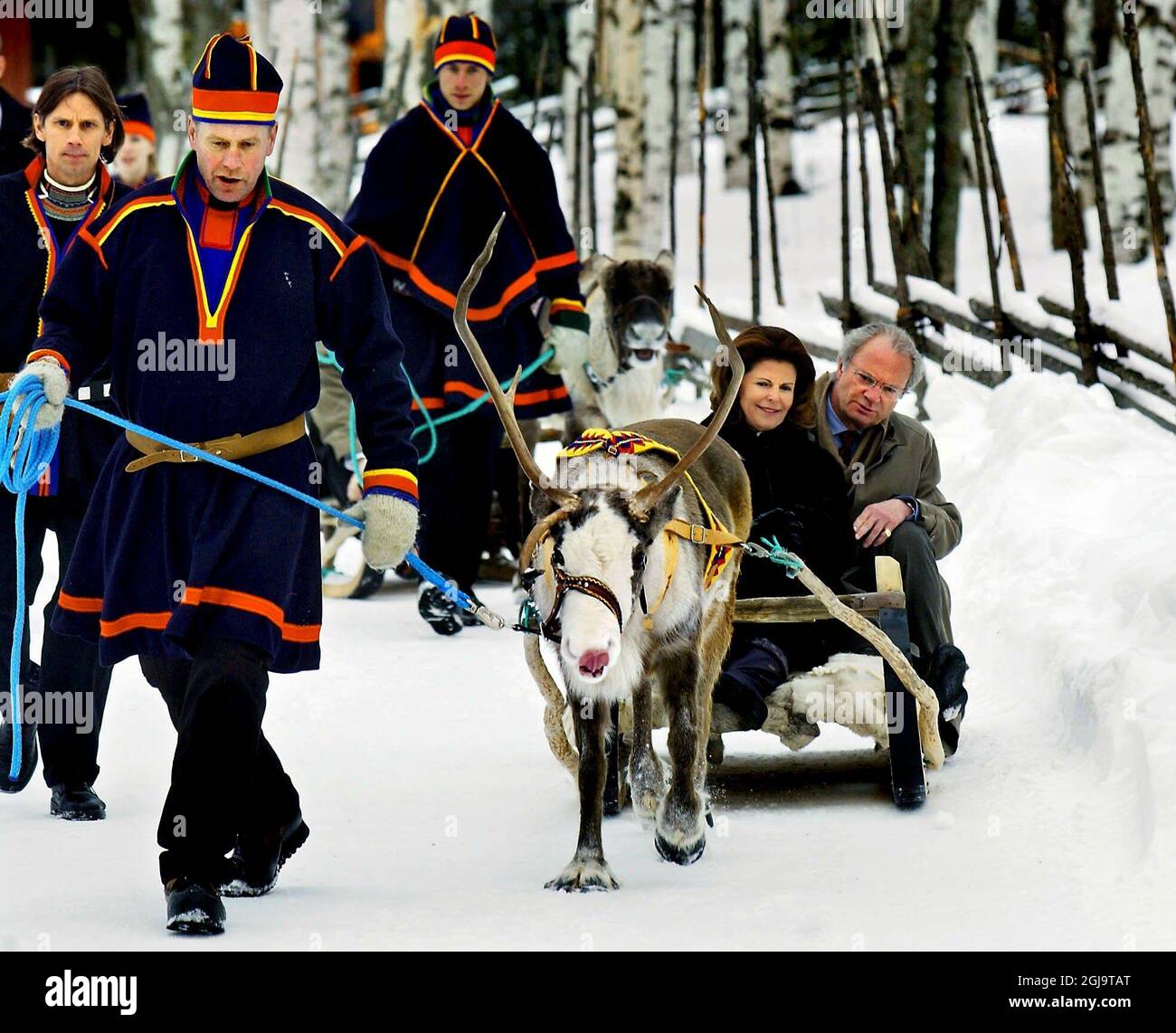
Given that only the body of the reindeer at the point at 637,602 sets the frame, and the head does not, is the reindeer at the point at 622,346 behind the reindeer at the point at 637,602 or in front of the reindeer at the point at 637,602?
behind

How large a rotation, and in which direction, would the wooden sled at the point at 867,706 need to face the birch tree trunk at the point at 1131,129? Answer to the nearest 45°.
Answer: approximately 180°

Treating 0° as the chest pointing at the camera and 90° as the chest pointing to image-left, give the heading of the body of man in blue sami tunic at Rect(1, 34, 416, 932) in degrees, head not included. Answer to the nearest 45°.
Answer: approximately 0°

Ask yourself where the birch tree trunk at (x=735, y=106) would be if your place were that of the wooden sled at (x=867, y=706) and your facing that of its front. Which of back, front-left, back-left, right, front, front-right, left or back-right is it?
back

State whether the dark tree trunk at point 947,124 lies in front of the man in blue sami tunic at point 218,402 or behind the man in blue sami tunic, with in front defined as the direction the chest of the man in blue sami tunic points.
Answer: behind

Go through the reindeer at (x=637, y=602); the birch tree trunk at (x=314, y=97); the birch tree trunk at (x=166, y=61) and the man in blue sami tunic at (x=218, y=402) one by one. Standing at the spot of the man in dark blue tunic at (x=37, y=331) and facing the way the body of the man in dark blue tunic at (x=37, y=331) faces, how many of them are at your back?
2

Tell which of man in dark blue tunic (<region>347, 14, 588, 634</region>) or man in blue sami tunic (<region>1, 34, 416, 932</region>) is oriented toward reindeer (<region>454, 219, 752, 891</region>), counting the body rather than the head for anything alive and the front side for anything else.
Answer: the man in dark blue tunic

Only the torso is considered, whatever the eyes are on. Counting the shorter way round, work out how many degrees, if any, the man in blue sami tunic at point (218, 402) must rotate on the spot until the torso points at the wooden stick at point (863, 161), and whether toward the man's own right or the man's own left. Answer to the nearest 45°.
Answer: approximately 135° to the man's own left

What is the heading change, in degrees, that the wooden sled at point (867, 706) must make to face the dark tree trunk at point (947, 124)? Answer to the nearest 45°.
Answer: approximately 180°

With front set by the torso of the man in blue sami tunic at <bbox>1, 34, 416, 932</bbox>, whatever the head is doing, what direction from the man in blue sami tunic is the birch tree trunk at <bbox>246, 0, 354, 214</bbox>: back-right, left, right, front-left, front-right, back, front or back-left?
back

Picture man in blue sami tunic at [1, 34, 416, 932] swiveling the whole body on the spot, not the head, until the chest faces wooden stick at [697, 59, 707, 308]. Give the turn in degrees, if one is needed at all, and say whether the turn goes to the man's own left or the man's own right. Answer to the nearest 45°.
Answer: approximately 180°

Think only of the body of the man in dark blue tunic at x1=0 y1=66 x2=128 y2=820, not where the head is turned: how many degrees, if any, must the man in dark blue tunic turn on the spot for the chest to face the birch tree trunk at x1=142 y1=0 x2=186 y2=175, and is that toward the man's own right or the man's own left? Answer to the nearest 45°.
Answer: approximately 180°

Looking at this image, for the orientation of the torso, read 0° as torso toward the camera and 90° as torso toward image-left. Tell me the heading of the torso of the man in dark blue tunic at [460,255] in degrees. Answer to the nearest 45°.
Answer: approximately 0°
